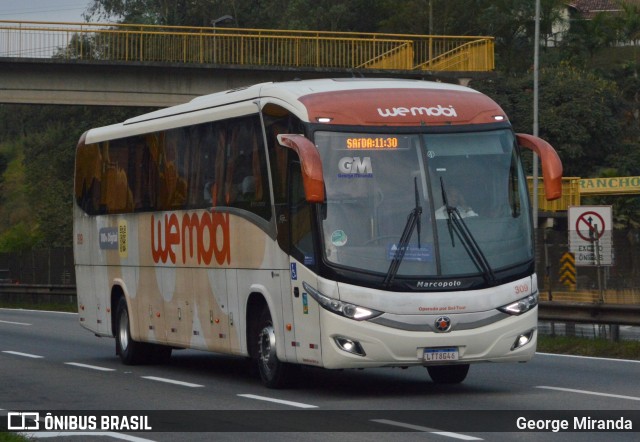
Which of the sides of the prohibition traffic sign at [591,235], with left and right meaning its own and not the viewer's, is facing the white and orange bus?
front

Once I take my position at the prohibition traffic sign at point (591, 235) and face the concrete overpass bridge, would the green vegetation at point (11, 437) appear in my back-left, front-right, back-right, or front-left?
back-left

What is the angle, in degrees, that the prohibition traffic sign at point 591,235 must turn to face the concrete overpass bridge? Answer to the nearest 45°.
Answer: approximately 135° to its right

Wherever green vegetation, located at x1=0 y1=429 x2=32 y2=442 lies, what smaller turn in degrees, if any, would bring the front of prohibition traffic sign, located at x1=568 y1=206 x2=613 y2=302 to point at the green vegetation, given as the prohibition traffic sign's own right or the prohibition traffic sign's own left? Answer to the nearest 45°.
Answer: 0° — it already faces it

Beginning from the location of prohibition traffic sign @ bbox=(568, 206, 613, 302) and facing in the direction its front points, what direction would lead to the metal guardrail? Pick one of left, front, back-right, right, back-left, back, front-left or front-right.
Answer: front

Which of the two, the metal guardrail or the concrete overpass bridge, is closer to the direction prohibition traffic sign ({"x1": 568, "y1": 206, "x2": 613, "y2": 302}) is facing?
the metal guardrail

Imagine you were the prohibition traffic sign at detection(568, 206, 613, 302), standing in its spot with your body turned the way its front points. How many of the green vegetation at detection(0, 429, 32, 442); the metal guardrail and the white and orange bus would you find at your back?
0

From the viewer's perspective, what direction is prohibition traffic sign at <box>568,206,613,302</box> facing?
toward the camera

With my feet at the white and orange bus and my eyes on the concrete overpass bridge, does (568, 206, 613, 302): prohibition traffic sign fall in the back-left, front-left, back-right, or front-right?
front-right
